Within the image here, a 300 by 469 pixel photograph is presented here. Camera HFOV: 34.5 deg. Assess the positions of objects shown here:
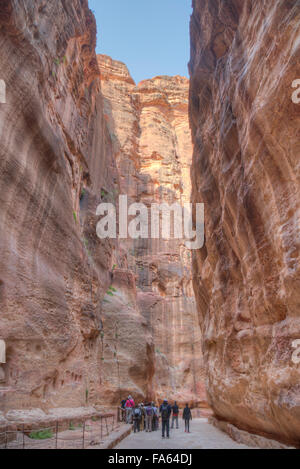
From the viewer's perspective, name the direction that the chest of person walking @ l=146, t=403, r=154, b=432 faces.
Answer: away from the camera
